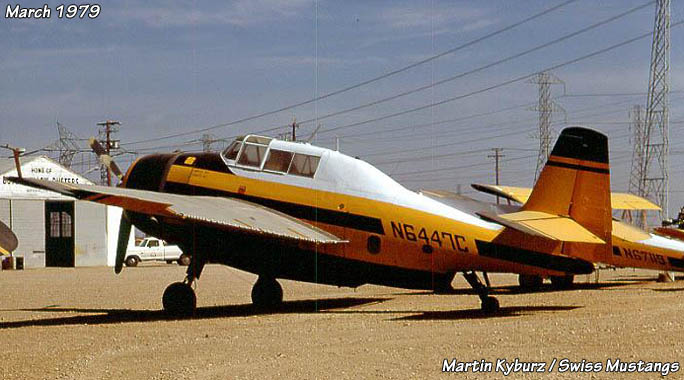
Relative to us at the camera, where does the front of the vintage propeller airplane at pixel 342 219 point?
facing away from the viewer and to the left of the viewer
